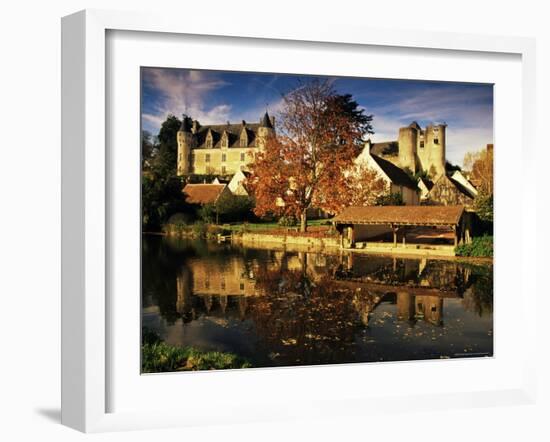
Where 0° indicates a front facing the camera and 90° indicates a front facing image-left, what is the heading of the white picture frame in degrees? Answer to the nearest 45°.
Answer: approximately 315°
